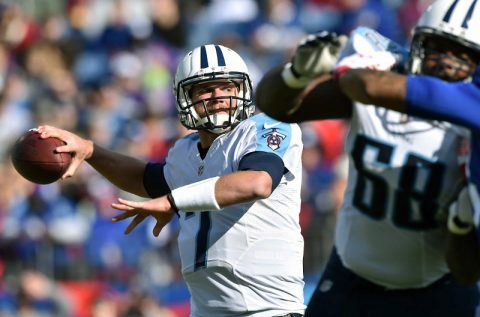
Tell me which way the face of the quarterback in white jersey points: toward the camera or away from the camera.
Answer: toward the camera

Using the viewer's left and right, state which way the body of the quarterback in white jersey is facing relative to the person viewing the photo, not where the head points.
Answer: facing the viewer and to the left of the viewer

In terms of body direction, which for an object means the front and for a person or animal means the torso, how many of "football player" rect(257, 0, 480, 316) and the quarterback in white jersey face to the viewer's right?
0

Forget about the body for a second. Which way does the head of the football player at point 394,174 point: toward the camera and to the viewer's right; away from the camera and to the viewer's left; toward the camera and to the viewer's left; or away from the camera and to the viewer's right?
toward the camera and to the viewer's left

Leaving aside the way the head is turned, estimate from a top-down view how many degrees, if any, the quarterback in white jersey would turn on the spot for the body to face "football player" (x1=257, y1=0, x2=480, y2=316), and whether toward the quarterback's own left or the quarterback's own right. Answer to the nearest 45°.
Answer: approximately 90° to the quarterback's own left
